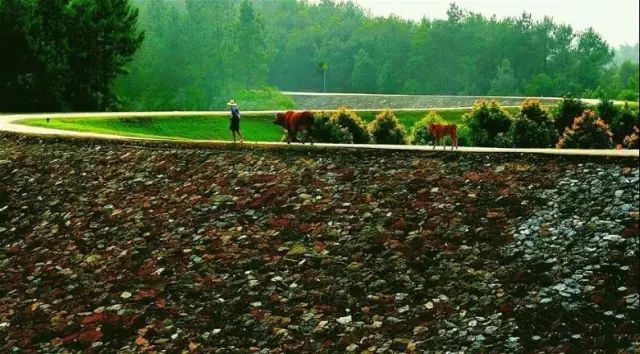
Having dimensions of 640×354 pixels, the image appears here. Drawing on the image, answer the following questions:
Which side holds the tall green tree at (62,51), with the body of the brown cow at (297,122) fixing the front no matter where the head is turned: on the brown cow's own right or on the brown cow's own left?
on the brown cow's own right

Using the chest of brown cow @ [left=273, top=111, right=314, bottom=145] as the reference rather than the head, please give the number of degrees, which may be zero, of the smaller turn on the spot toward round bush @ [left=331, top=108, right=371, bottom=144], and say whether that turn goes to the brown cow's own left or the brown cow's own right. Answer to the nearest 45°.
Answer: approximately 180°

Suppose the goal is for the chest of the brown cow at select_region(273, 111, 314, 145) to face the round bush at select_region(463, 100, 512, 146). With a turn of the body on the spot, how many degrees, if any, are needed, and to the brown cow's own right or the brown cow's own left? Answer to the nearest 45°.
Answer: approximately 135° to the brown cow's own right

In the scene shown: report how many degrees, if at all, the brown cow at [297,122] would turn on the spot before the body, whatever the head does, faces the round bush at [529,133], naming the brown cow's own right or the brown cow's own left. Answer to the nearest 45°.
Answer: approximately 135° to the brown cow's own right

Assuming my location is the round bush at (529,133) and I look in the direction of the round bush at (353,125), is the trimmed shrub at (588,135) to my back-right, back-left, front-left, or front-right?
back-left

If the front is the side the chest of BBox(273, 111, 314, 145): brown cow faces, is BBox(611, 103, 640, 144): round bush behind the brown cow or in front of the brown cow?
behind

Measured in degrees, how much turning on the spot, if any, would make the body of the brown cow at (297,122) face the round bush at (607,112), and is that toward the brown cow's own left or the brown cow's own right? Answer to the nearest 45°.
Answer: approximately 135° to the brown cow's own right

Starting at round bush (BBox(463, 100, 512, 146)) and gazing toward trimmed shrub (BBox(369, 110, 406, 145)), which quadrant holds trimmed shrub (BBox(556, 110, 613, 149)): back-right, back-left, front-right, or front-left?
back-left

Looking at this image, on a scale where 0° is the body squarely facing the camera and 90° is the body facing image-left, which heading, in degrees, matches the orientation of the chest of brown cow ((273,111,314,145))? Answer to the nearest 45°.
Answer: approximately 90°

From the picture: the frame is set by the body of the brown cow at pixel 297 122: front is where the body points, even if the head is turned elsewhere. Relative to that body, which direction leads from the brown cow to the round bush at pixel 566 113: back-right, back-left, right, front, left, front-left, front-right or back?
back-right

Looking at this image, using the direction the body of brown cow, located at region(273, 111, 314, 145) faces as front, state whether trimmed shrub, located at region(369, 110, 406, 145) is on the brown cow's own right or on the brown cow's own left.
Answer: on the brown cow's own right
